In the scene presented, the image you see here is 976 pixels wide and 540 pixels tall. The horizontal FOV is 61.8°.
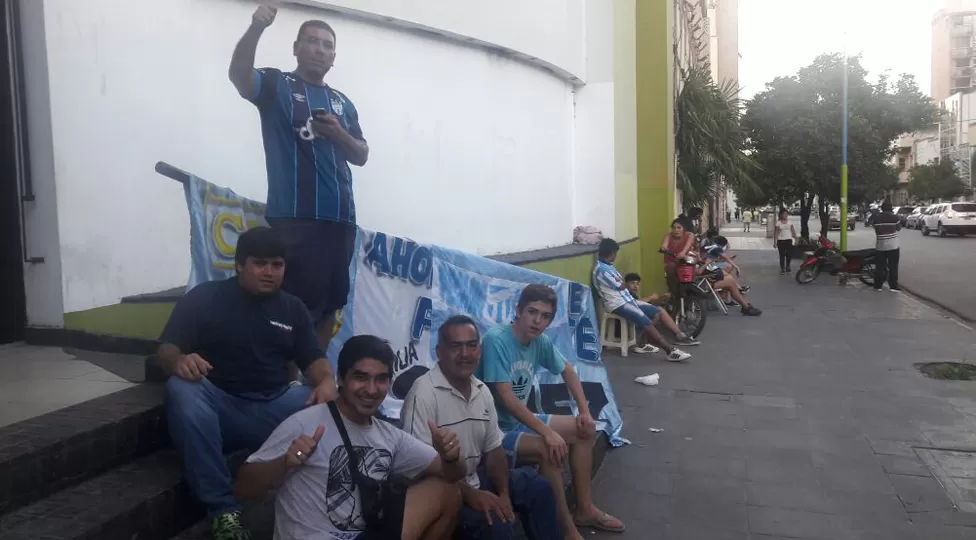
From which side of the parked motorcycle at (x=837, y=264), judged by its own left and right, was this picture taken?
left

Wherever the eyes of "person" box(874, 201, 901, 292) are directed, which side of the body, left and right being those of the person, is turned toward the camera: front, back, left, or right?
back

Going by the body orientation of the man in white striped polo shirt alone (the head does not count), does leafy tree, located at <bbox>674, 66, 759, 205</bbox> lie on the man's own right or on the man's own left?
on the man's own left

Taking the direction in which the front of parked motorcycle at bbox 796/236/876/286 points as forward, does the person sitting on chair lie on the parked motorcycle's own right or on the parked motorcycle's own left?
on the parked motorcycle's own left

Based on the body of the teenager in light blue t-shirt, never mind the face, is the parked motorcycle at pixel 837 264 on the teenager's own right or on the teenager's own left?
on the teenager's own left

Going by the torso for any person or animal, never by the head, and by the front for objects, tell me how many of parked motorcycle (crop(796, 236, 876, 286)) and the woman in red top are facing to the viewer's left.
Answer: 1

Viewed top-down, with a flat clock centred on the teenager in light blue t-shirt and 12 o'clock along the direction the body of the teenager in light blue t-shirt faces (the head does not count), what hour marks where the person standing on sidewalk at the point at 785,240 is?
The person standing on sidewalk is roughly at 8 o'clock from the teenager in light blue t-shirt.

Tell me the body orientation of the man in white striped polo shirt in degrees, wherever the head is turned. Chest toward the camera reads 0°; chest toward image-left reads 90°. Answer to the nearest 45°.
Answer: approximately 315°

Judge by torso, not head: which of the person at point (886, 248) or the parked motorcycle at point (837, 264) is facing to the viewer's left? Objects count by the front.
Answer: the parked motorcycle
